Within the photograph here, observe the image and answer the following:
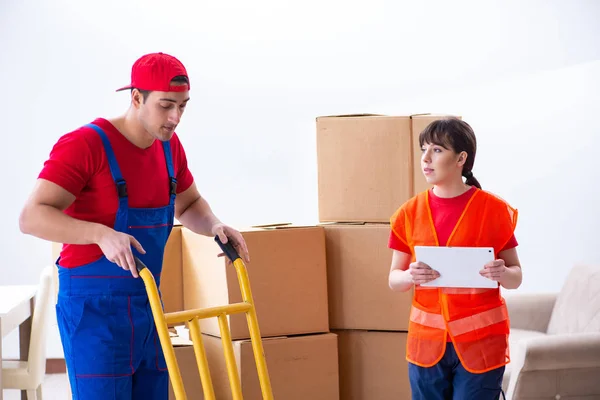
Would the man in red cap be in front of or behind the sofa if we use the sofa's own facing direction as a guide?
in front

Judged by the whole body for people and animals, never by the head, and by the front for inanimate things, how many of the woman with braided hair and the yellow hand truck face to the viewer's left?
0

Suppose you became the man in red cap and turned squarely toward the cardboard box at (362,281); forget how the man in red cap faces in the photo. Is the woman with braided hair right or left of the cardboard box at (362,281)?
right

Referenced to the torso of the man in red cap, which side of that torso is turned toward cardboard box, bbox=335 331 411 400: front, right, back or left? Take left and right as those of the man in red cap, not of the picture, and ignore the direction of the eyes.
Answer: left

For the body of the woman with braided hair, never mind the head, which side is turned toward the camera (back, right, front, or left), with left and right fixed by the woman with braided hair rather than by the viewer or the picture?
front

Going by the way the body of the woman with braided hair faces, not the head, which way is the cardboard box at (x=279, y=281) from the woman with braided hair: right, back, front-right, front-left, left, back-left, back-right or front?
back-right

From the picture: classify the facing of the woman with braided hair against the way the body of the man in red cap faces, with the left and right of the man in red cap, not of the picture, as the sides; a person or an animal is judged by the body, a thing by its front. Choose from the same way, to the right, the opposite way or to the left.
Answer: to the right

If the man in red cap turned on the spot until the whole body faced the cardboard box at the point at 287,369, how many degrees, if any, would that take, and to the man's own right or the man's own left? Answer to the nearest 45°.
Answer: approximately 90° to the man's own left

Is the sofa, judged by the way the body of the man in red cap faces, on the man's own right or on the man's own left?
on the man's own left

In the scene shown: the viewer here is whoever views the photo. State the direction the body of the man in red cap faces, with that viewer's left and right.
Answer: facing the viewer and to the right of the viewer

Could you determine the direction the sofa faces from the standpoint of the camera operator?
facing the viewer and to the left of the viewer

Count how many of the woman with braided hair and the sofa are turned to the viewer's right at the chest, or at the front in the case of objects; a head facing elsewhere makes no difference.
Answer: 0

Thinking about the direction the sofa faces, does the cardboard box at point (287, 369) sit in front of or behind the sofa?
in front

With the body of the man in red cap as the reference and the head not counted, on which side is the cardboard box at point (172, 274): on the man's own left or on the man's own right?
on the man's own left
